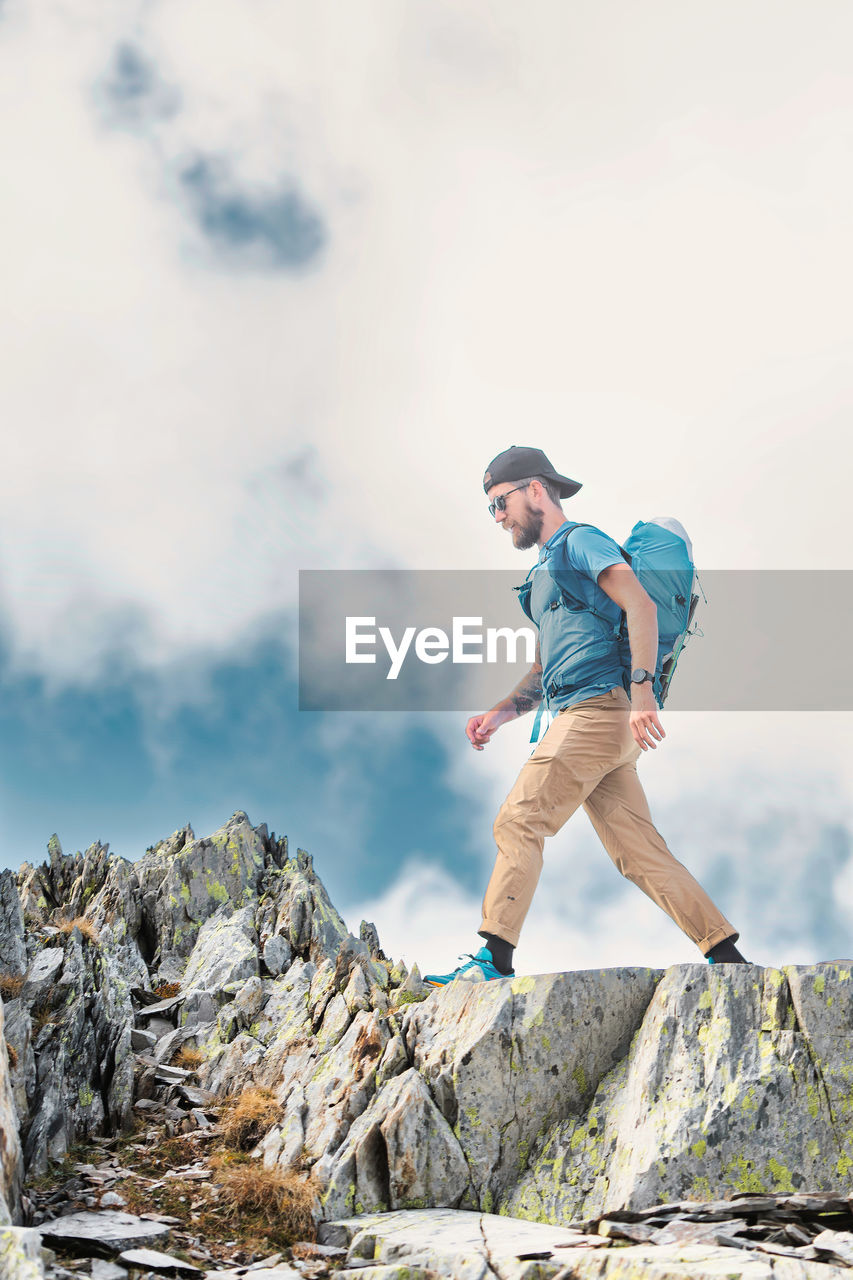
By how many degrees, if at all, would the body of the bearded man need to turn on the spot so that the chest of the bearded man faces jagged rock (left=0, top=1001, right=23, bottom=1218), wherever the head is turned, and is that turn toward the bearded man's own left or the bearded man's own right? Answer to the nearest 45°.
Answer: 0° — they already face it

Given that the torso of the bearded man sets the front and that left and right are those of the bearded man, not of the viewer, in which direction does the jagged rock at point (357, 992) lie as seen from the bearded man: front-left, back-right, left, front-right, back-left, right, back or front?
front-right

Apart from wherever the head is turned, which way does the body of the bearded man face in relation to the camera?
to the viewer's left

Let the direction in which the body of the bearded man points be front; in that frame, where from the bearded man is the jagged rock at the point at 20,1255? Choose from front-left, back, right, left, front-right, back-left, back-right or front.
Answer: front-left

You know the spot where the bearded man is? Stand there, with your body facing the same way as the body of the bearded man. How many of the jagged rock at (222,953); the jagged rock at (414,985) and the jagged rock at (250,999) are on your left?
0

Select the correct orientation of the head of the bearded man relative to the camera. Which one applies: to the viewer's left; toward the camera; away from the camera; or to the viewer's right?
to the viewer's left

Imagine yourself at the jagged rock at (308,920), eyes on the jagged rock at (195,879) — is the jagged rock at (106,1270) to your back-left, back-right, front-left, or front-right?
back-left

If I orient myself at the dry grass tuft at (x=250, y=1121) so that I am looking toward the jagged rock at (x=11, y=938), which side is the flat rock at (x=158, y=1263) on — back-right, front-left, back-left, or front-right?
back-left

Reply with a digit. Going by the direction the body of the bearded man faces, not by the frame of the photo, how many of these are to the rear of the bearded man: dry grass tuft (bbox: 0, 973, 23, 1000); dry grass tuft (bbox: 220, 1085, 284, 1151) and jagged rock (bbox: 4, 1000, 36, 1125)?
0

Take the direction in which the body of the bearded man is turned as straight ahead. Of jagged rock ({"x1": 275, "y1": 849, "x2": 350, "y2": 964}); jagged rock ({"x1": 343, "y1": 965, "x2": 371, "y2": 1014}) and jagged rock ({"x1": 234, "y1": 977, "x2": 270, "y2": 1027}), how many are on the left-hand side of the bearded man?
0
